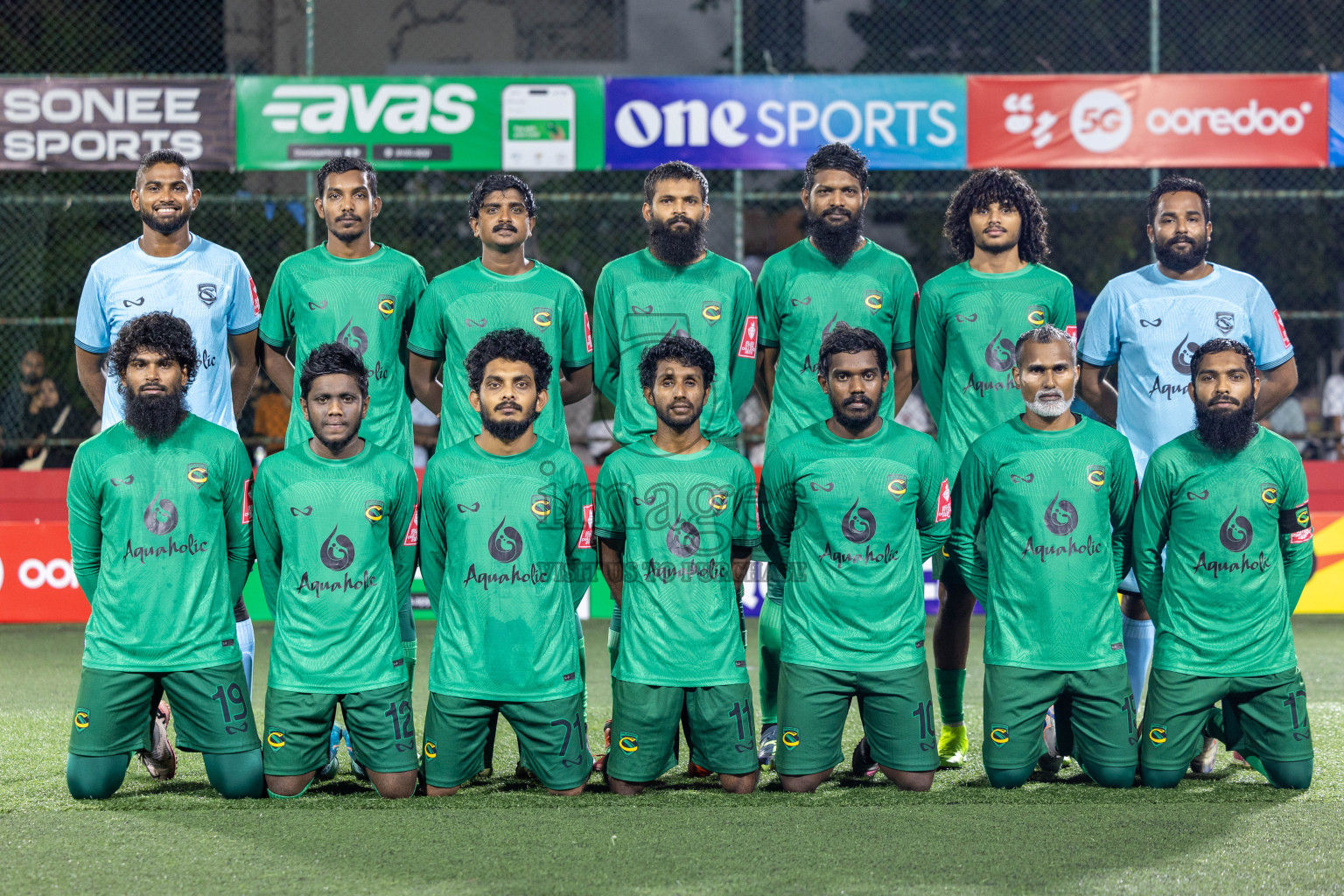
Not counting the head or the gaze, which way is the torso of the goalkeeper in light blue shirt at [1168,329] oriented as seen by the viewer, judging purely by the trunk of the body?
toward the camera

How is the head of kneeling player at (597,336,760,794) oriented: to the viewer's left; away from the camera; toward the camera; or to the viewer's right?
toward the camera

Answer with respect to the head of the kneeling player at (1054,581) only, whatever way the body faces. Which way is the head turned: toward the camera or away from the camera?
toward the camera

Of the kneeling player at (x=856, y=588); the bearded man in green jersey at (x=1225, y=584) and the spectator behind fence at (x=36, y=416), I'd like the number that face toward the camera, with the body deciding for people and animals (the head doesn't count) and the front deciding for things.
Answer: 3

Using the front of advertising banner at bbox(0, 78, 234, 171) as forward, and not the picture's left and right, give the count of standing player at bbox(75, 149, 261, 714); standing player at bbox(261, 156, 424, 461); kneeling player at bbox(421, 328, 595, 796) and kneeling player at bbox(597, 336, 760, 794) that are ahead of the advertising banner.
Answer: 4

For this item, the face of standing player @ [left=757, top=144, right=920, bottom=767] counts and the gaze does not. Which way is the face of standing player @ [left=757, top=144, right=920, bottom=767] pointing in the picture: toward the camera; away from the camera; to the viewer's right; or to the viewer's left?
toward the camera

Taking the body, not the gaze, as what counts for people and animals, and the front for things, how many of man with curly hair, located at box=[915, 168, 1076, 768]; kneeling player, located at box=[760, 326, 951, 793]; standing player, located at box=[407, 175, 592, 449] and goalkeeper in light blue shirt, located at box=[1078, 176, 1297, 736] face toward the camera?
4

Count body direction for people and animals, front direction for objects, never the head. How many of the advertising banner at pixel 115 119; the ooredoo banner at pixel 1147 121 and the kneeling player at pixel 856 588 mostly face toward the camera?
3

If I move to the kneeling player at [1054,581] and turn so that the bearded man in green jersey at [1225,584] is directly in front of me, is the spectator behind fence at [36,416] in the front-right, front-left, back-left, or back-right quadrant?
back-left

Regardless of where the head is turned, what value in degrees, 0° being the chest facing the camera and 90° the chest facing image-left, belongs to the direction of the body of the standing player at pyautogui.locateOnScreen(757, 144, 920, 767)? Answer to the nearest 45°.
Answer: approximately 0°

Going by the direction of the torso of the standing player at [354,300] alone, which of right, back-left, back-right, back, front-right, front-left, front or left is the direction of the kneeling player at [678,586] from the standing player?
front-left

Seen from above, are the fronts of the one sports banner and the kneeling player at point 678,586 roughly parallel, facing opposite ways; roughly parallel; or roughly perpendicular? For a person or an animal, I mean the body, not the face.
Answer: roughly parallel

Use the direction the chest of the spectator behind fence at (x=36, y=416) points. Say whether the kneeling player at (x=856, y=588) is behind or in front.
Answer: in front

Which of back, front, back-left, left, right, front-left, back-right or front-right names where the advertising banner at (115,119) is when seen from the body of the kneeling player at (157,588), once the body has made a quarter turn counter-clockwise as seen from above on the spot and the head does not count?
left

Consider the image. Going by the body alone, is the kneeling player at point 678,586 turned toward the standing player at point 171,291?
no

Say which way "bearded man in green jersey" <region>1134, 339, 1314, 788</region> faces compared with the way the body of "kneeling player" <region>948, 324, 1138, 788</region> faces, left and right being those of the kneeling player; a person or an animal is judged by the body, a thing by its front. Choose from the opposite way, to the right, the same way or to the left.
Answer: the same way

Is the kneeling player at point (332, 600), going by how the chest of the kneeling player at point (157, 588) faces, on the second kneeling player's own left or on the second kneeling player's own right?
on the second kneeling player's own left

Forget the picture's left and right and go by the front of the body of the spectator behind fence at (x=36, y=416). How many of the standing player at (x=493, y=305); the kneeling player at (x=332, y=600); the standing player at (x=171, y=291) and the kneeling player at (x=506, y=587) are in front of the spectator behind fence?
4

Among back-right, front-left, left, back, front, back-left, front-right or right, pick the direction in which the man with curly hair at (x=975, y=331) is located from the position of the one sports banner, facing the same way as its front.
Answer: front

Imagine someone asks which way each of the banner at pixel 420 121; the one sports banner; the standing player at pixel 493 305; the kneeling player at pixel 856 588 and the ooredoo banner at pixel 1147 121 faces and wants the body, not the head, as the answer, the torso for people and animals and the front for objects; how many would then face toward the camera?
5

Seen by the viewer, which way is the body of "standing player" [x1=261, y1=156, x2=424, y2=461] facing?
toward the camera

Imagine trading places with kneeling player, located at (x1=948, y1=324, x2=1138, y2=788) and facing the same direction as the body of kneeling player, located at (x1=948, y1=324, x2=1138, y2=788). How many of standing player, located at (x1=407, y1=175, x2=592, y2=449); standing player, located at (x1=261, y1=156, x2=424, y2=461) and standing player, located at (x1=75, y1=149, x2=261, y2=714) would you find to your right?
3
